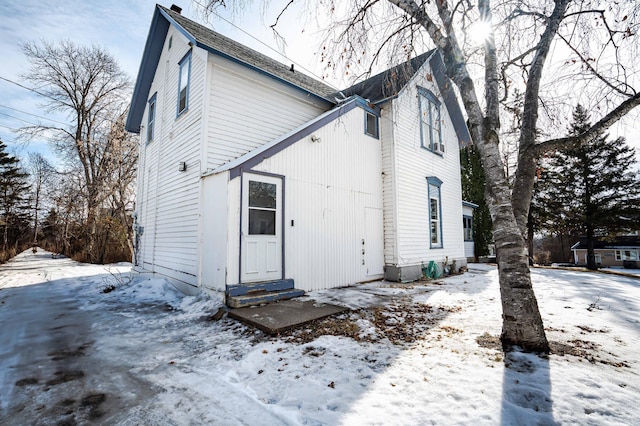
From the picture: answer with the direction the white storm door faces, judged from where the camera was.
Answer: facing the viewer and to the right of the viewer

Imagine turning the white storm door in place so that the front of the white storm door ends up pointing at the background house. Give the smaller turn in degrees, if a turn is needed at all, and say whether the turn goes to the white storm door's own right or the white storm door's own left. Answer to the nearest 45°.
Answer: approximately 90° to the white storm door's own left

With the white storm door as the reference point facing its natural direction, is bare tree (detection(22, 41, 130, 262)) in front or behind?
behind

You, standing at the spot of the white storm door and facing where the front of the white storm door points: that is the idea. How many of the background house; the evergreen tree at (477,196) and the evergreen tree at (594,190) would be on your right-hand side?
0

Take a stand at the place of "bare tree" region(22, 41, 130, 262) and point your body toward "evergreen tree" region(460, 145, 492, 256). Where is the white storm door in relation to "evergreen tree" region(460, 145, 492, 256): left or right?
right

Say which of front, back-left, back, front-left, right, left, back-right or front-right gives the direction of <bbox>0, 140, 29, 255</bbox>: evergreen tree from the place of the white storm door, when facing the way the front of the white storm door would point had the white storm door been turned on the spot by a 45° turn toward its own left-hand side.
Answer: back-left

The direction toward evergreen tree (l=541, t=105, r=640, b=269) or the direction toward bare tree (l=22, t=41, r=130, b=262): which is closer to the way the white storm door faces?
the evergreen tree

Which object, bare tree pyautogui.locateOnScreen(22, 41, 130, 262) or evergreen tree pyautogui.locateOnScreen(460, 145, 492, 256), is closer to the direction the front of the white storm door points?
the evergreen tree

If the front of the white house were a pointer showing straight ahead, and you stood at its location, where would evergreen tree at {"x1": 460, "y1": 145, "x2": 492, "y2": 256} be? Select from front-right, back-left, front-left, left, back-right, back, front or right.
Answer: left

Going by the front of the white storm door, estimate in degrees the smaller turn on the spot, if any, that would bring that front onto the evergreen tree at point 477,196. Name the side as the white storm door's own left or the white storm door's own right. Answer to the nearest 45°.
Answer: approximately 90° to the white storm door's own left

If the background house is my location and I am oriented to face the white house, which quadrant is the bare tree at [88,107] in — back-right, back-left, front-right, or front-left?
front-right
